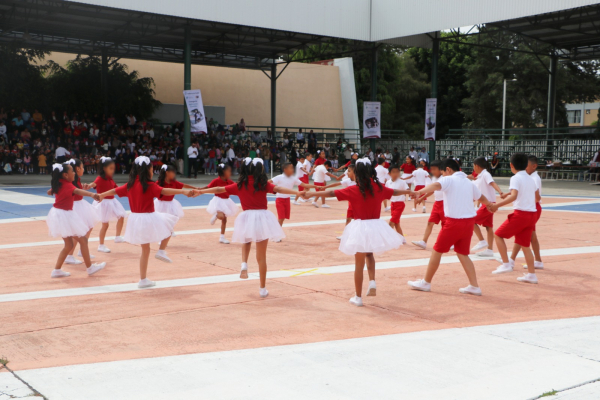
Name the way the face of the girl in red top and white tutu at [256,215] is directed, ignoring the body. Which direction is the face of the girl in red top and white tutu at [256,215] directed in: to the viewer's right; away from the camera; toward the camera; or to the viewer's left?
away from the camera

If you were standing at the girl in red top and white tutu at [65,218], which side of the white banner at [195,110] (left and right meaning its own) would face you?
front

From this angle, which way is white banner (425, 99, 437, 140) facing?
toward the camera

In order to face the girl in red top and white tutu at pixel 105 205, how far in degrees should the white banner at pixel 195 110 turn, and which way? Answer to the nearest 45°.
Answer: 0° — it already faces them

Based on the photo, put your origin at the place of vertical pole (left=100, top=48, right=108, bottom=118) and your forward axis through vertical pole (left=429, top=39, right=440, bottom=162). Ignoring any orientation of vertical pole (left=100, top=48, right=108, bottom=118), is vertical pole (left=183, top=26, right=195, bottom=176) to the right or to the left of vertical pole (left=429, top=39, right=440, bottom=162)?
right

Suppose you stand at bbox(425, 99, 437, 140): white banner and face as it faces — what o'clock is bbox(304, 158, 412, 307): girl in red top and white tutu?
The girl in red top and white tutu is roughly at 12 o'clock from the white banner.

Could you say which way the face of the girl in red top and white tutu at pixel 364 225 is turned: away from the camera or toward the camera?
away from the camera

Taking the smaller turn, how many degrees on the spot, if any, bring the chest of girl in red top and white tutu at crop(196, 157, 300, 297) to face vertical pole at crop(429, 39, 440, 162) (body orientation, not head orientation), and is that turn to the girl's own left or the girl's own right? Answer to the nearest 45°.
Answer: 0° — they already face it

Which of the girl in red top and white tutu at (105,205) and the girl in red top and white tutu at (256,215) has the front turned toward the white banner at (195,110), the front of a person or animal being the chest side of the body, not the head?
the girl in red top and white tutu at (256,215)

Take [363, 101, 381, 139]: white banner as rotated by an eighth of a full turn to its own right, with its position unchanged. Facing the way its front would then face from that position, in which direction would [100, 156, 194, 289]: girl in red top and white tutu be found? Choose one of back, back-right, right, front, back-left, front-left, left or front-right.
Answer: front-left

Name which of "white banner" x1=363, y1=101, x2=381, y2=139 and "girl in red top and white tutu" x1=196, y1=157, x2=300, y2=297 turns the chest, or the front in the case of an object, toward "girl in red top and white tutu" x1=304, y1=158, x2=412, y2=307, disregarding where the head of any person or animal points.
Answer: the white banner

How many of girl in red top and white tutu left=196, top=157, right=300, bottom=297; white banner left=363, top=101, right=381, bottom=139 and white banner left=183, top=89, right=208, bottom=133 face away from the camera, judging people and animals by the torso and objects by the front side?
1

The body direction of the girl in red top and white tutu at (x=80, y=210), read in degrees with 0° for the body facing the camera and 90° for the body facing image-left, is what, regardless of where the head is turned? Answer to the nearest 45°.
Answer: approximately 270°

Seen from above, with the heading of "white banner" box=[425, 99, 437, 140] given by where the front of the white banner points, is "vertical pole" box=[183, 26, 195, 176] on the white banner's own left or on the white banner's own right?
on the white banner's own right

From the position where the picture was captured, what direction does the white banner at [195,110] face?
facing the viewer

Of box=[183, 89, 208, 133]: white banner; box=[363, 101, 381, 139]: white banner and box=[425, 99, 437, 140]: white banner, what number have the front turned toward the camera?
3

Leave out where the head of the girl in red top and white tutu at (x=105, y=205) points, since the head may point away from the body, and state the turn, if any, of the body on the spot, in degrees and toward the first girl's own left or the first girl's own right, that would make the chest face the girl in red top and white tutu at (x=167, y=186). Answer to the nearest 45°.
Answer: approximately 45° to the first girl's own left

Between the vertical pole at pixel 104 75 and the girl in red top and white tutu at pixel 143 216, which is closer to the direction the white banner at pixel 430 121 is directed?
the girl in red top and white tutu

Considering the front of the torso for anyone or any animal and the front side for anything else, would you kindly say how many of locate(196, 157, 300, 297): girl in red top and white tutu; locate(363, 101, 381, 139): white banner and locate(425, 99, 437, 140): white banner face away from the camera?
1

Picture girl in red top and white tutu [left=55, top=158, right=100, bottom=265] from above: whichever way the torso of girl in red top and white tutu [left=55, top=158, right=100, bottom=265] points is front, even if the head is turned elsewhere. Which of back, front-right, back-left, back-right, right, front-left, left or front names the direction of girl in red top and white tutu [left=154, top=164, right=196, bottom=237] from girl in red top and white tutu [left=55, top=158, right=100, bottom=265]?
front-left
